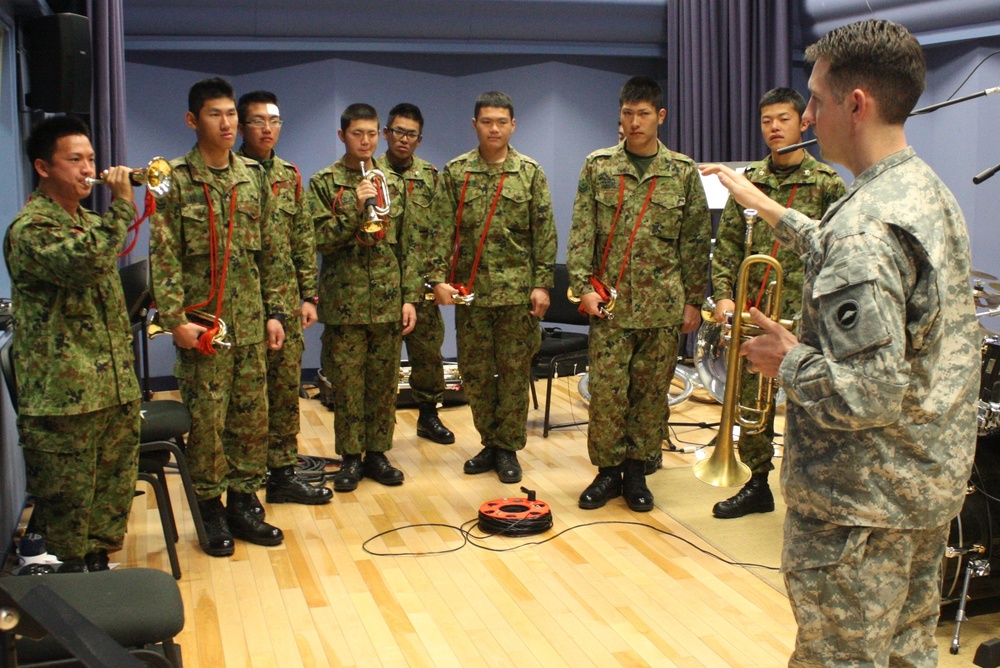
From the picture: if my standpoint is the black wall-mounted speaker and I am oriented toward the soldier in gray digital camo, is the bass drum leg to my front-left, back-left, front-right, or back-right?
front-left

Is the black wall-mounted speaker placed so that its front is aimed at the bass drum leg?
yes

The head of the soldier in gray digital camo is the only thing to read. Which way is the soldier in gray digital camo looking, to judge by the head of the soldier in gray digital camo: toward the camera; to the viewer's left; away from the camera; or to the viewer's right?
to the viewer's left

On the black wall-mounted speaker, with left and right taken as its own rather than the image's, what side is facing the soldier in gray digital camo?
front
